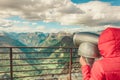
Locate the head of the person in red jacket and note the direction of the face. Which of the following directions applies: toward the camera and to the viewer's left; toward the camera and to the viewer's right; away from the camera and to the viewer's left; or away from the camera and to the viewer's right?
away from the camera and to the viewer's left

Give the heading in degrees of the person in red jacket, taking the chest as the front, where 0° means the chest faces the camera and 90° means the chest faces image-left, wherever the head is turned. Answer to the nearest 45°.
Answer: approximately 135°
